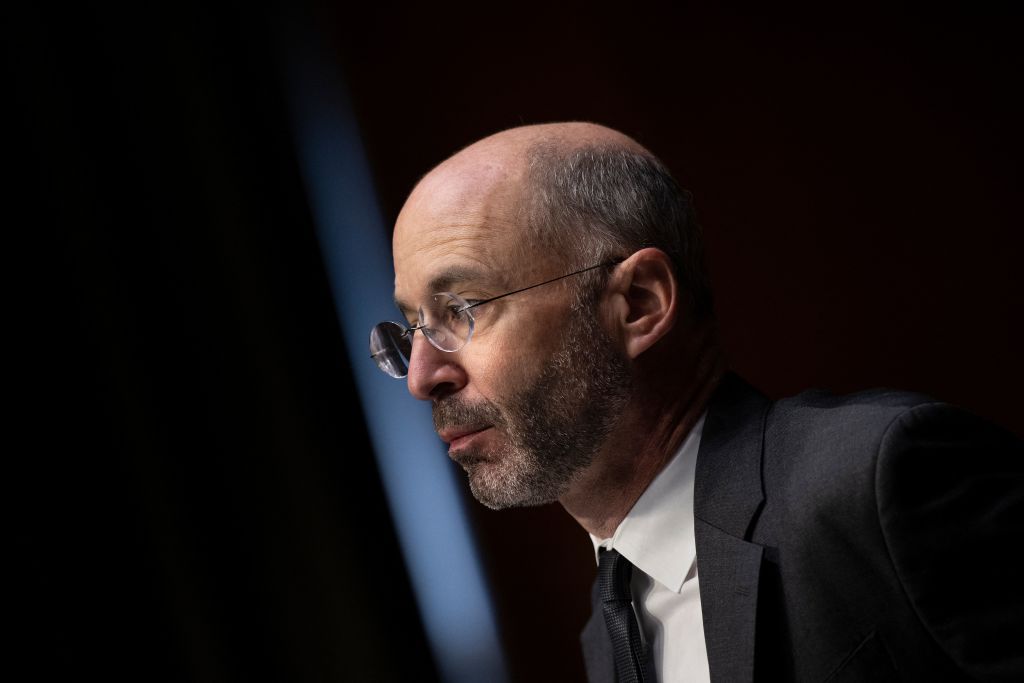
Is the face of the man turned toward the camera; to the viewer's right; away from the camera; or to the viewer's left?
to the viewer's left

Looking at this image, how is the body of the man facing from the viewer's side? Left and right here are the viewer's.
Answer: facing the viewer and to the left of the viewer
